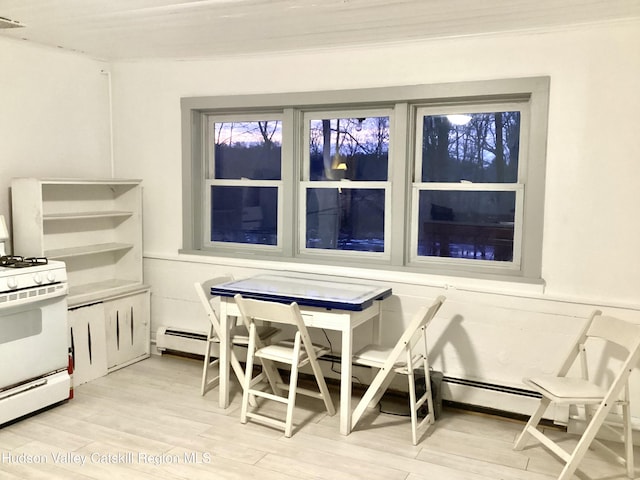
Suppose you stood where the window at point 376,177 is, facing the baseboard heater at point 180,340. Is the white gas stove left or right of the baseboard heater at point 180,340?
left

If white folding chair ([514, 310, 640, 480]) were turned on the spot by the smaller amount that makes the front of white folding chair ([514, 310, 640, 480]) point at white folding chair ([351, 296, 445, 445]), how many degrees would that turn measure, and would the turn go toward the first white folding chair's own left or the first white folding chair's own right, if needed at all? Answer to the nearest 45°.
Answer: approximately 45° to the first white folding chair's own right

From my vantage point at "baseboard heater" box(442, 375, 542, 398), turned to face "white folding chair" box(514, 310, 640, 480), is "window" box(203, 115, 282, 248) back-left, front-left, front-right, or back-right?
back-right

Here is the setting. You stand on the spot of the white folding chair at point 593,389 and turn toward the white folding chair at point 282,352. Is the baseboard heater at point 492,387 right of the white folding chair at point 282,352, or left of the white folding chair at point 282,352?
right

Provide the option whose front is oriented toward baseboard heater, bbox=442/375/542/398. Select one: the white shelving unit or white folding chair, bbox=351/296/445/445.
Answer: the white shelving unit

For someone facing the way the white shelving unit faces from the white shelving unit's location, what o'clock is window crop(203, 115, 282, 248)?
The window is roughly at 11 o'clock from the white shelving unit.

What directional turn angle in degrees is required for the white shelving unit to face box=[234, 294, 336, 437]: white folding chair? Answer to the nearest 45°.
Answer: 0° — it already faces it

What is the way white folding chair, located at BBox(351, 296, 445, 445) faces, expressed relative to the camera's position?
facing away from the viewer and to the left of the viewer

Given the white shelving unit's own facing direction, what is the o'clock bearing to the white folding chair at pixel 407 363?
The white folding chair is roughly at 12 o'clock from the white shelving unit.

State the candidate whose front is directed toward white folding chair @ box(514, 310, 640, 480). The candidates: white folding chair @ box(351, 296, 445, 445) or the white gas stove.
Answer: the white gas stove

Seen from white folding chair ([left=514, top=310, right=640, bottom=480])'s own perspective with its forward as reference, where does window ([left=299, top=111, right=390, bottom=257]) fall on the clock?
The window is roughly at 2 o'clock from the white folding chair.
